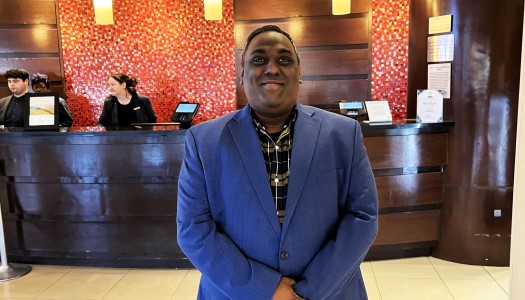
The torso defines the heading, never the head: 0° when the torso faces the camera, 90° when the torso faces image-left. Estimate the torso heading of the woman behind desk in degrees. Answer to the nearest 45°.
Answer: approximately 45°

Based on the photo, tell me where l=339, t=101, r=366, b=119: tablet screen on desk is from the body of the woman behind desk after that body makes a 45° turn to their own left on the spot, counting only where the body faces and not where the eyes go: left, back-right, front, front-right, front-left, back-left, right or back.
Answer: front-left

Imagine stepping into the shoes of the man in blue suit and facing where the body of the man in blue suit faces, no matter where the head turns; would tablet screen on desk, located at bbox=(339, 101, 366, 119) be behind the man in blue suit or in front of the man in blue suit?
behind

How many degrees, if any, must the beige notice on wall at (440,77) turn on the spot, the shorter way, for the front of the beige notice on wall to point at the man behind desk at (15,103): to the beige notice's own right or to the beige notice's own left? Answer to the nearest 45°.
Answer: approximately 90° to the beige notice's own right

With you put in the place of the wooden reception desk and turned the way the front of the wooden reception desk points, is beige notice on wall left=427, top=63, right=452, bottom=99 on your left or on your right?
on your left

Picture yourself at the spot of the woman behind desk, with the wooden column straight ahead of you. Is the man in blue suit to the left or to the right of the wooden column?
right
